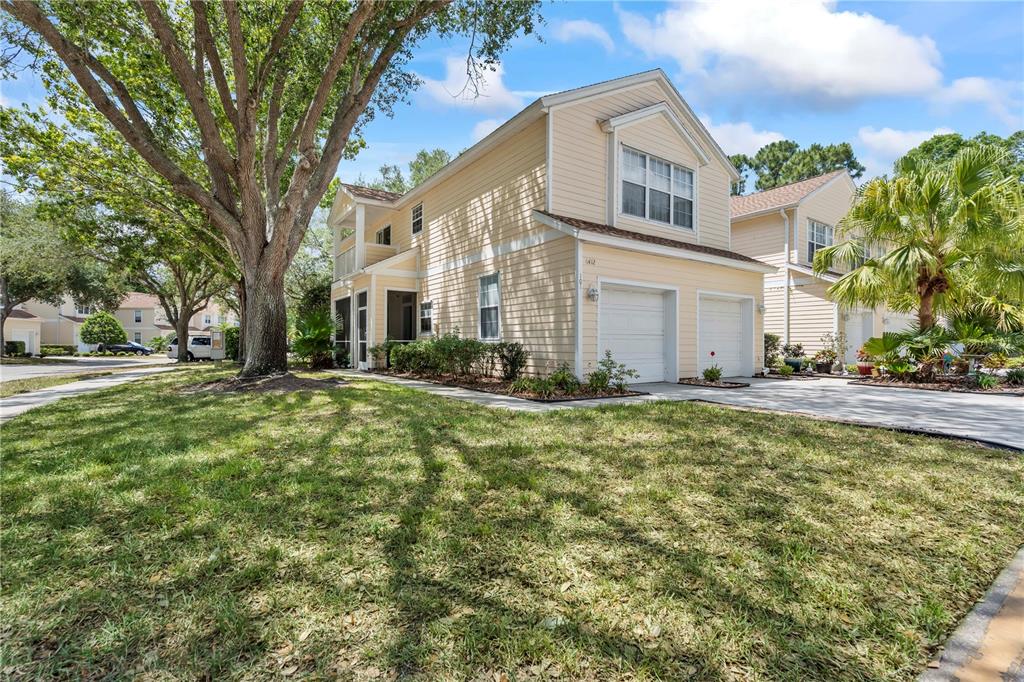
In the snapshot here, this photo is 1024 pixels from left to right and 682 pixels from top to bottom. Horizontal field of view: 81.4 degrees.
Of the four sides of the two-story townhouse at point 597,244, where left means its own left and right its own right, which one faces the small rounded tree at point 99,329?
back

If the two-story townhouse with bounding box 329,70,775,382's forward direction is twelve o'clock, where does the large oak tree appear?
The large oak tree is roughly at 4 o'clock from the two-story townhouse.

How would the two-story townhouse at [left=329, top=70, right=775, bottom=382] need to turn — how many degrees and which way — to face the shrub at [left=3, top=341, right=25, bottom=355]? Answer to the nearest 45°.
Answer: approximately 180°

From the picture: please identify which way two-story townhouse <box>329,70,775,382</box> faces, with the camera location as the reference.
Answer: facing the viewer and to the right of the viewer

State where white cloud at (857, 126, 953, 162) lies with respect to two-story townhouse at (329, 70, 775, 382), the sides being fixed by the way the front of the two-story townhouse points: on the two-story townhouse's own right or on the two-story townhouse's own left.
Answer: on the two-story townhouse's own left

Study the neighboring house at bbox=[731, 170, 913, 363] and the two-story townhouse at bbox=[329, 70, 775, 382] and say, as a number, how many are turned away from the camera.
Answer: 0

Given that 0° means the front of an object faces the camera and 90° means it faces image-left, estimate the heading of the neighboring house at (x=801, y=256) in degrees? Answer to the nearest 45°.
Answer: approximately 315°

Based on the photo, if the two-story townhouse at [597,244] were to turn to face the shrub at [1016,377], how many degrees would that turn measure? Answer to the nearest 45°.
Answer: approximately 45° to its left

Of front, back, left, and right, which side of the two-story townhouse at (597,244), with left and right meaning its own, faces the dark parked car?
back

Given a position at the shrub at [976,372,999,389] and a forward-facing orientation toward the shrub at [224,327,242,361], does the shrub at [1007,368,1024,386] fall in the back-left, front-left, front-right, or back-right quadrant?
back-right
